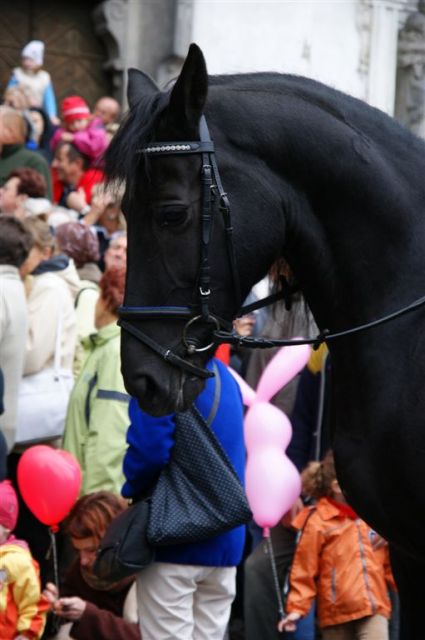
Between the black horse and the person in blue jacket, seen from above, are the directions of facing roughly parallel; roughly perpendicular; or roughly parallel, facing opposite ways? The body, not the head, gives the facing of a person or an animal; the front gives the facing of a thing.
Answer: roughly perpendicular

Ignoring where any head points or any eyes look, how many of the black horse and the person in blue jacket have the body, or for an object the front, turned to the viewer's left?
1

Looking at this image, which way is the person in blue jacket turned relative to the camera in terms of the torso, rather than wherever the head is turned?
away from the camera

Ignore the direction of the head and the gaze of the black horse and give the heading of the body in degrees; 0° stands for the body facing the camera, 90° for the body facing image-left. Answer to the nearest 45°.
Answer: approximately 90°

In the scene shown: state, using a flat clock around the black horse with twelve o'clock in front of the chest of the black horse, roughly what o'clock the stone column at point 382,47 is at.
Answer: The stone column is roughly at 3 o'clock from the black horse.
